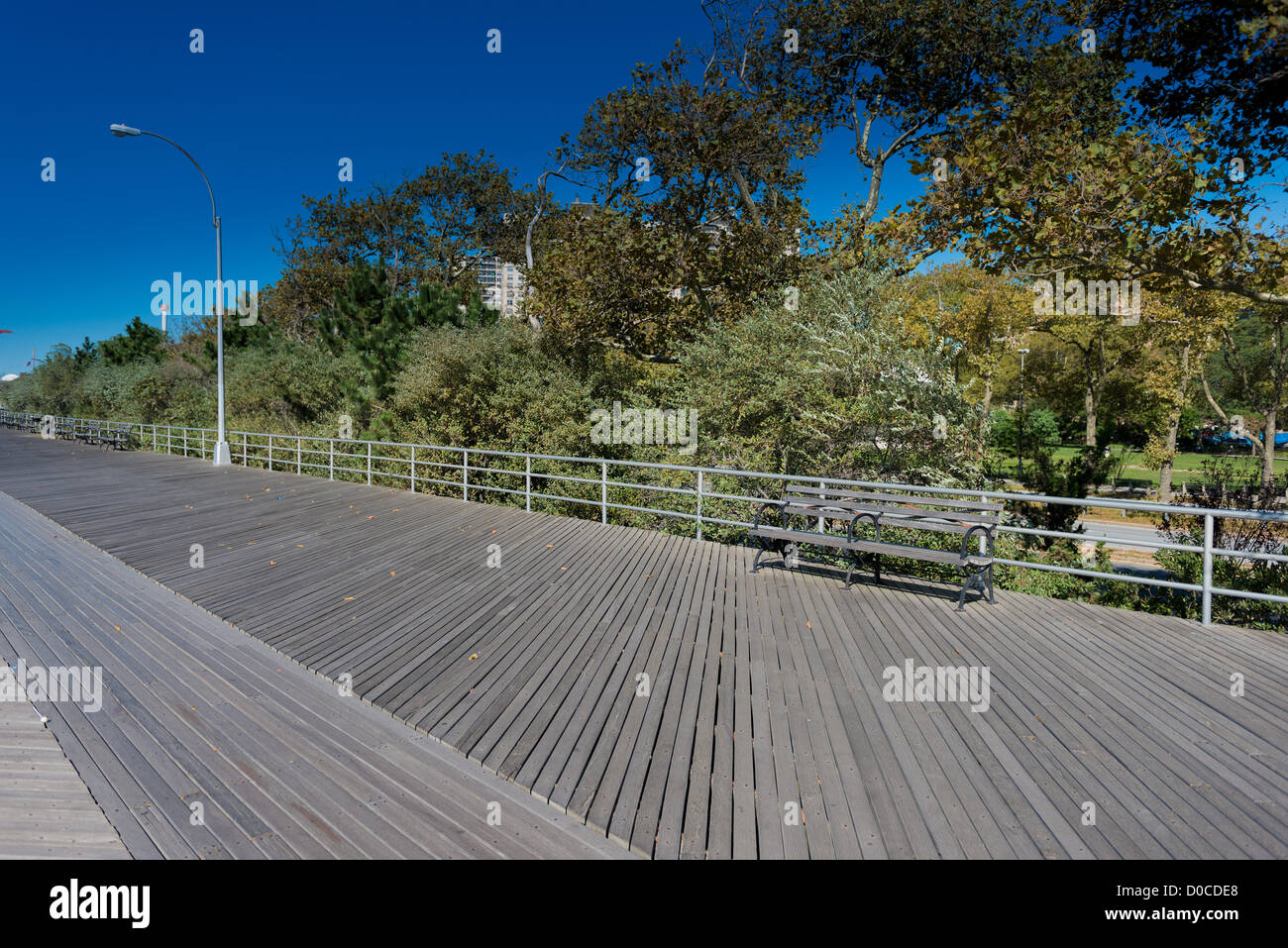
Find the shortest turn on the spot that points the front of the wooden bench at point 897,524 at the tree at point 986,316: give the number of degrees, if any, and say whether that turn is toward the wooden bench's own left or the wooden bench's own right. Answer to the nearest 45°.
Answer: approximately 135° to the wooden bench's own right

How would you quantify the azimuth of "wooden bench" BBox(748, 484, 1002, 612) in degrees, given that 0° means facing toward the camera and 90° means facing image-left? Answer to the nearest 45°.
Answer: approximately 45°

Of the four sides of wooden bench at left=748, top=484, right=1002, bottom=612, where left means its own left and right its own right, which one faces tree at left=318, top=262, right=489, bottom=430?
right

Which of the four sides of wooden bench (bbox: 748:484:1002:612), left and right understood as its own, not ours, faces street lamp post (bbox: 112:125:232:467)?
right

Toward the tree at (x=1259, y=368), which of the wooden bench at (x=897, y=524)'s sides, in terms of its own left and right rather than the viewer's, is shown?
back

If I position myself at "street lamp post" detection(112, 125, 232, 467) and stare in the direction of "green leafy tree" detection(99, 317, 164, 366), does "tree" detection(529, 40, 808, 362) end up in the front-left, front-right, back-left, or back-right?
back-right

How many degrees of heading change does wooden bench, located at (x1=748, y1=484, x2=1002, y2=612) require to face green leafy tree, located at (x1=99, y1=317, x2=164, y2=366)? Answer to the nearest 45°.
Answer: approximately 90° to its right

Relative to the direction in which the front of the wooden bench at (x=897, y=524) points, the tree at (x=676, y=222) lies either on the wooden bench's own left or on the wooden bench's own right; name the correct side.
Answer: on the wooden bench's own right
